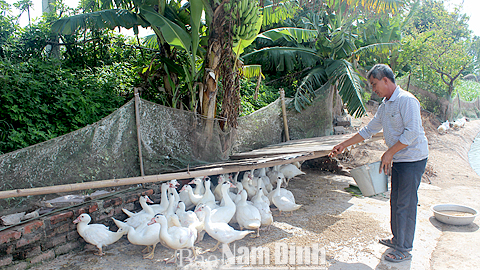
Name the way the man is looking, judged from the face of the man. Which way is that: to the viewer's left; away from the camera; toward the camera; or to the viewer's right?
to the viewer's left

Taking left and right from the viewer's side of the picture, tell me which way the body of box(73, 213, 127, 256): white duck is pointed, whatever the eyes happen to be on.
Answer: facing to the left of the viewer

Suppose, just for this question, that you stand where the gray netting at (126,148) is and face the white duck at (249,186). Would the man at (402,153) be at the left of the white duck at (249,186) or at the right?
right
